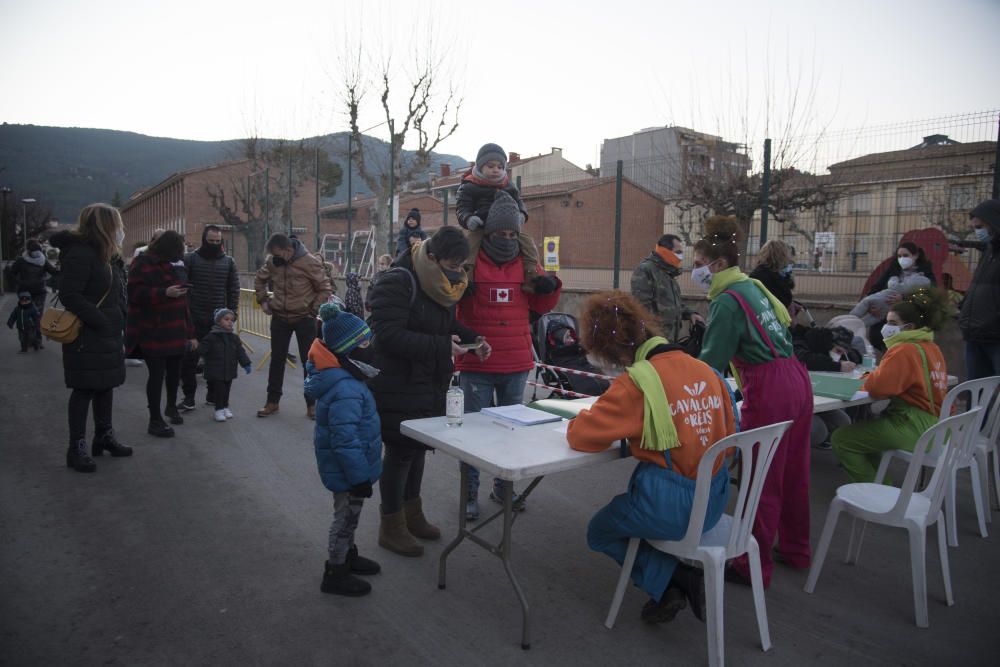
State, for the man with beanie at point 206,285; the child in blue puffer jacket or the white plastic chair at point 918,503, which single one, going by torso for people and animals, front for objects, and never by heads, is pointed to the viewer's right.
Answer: the child in blue puffer jacket

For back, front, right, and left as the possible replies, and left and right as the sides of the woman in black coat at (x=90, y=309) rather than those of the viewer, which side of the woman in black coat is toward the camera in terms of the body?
right

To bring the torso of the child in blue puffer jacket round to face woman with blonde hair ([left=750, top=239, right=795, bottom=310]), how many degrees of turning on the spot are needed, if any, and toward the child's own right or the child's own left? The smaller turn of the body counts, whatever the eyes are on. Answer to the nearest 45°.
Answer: approximately 45° to the child's own left

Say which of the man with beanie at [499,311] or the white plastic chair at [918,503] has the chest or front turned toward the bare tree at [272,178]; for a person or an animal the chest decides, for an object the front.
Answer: the white plastic chair

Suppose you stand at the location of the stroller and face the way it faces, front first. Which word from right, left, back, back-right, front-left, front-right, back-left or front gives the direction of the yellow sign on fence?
back-left

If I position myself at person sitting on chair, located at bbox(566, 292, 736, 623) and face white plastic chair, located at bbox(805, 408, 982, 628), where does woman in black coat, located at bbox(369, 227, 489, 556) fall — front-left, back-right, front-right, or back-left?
back-left

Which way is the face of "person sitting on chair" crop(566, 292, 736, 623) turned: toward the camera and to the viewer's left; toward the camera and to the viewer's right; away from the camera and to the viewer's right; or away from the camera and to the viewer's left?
away from the camera and to the viewer's left

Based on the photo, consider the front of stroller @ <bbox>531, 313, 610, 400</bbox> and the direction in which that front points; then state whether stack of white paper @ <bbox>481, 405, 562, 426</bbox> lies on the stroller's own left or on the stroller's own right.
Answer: on the stroller's own right

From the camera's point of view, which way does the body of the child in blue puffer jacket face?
to the viewer's right

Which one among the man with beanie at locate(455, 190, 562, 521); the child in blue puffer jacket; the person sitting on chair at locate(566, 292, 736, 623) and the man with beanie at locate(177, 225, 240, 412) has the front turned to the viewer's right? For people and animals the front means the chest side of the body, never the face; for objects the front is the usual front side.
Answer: the child in blue puffer jacket

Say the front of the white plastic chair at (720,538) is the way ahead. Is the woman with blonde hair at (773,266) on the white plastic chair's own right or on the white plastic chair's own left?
on the white plastic chair's own right
